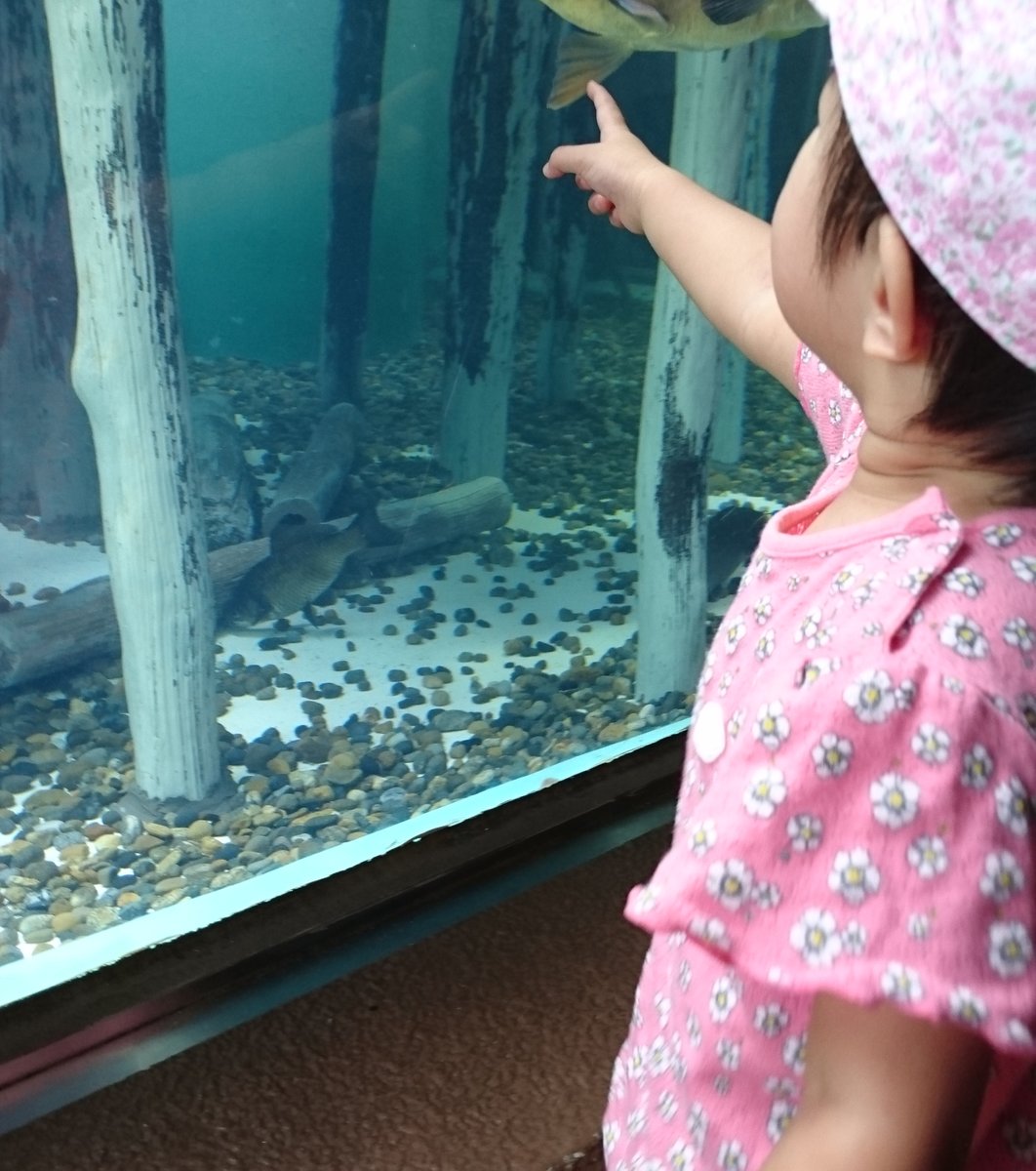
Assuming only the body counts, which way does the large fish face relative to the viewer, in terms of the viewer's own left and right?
facing to the right of the viewer

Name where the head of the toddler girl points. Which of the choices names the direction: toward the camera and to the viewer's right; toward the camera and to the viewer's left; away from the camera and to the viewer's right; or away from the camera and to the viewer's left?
away from the camera and to the viewer's left

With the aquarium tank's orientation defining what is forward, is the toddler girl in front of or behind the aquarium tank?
in front

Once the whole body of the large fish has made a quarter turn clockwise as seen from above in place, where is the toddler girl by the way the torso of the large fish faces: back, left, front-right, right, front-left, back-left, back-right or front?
front

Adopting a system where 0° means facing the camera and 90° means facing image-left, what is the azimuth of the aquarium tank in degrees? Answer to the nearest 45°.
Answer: approximately 315°
